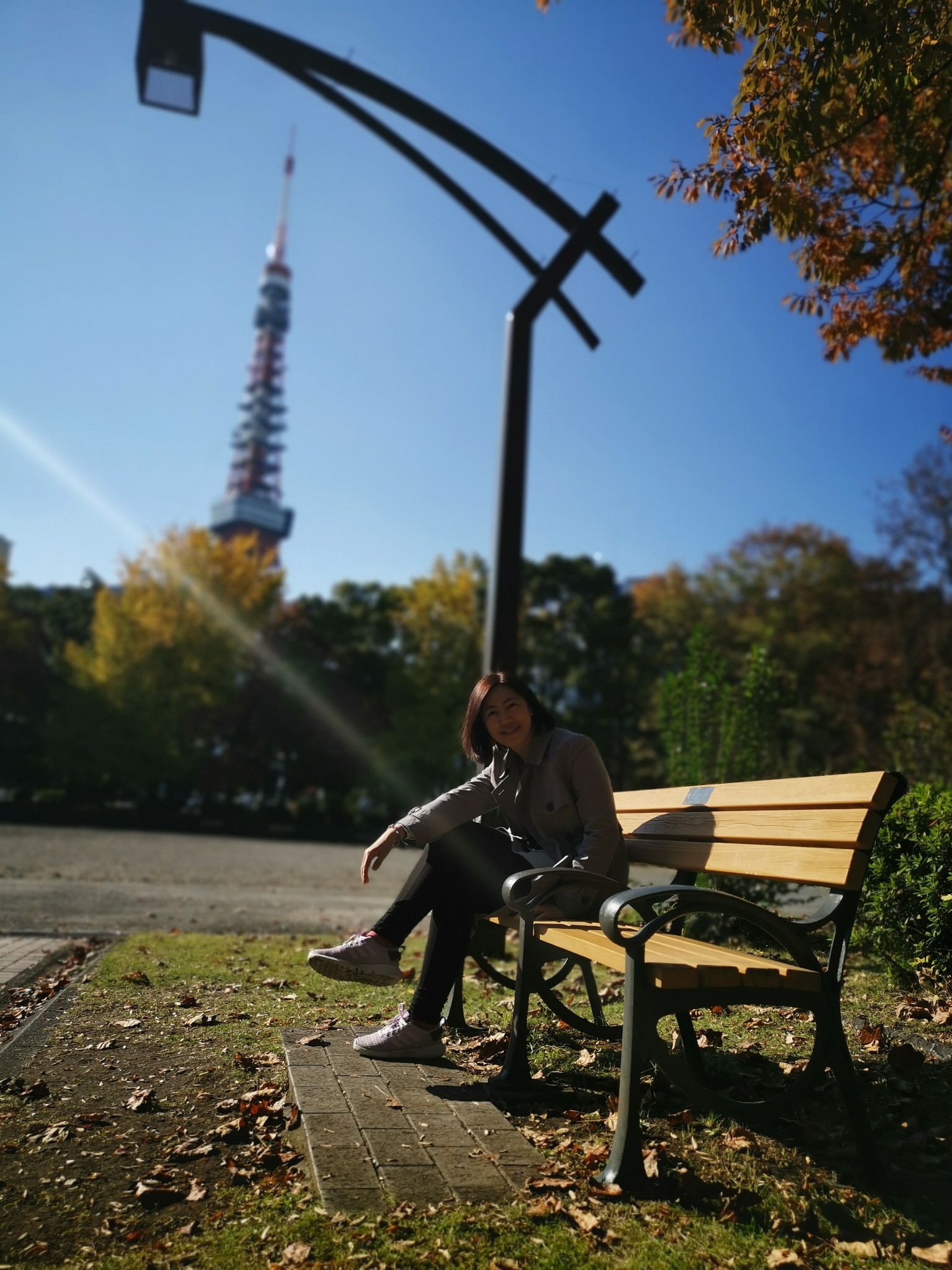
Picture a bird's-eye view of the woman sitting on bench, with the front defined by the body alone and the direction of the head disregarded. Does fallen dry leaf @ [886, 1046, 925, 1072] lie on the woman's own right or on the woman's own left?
on the woman's own left

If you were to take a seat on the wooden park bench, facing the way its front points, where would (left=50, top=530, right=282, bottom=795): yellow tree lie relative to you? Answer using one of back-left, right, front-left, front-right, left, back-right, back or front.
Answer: right

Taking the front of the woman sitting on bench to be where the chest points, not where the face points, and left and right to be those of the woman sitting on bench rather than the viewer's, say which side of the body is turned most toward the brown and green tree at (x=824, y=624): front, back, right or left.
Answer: back

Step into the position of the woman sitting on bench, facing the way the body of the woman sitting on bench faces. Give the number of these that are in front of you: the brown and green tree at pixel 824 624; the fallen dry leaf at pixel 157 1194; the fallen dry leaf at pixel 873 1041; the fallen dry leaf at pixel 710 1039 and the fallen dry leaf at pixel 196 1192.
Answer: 2

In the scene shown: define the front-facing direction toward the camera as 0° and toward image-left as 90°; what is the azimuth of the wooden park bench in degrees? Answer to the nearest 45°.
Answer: approximately 45°

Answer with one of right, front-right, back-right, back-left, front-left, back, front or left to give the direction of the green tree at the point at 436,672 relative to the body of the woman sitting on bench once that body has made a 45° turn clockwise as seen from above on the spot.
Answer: right

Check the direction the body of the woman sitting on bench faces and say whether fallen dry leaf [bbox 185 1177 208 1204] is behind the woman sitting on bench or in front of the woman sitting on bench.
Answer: in front

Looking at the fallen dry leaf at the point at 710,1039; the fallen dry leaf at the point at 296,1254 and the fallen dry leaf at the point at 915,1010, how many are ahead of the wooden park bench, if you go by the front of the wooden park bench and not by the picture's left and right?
1

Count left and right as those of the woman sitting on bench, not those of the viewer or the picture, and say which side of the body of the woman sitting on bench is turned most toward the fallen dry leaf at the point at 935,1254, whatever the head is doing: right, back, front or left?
left

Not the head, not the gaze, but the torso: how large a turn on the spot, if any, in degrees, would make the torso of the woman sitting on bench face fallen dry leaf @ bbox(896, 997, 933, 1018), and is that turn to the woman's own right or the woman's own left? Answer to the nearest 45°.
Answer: approximately 135° to the woman's own left

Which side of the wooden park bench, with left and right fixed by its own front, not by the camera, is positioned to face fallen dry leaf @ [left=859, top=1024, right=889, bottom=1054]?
back

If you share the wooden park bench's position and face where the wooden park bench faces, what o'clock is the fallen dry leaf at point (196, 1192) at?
The fallen dry leaf is roughly at 11 o'clock from the wooden park bench.

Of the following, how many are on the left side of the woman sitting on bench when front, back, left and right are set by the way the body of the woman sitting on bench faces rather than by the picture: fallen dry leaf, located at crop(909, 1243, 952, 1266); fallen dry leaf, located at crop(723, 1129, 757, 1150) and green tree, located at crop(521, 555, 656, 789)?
2

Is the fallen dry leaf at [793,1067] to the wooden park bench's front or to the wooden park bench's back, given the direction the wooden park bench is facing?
to the back
